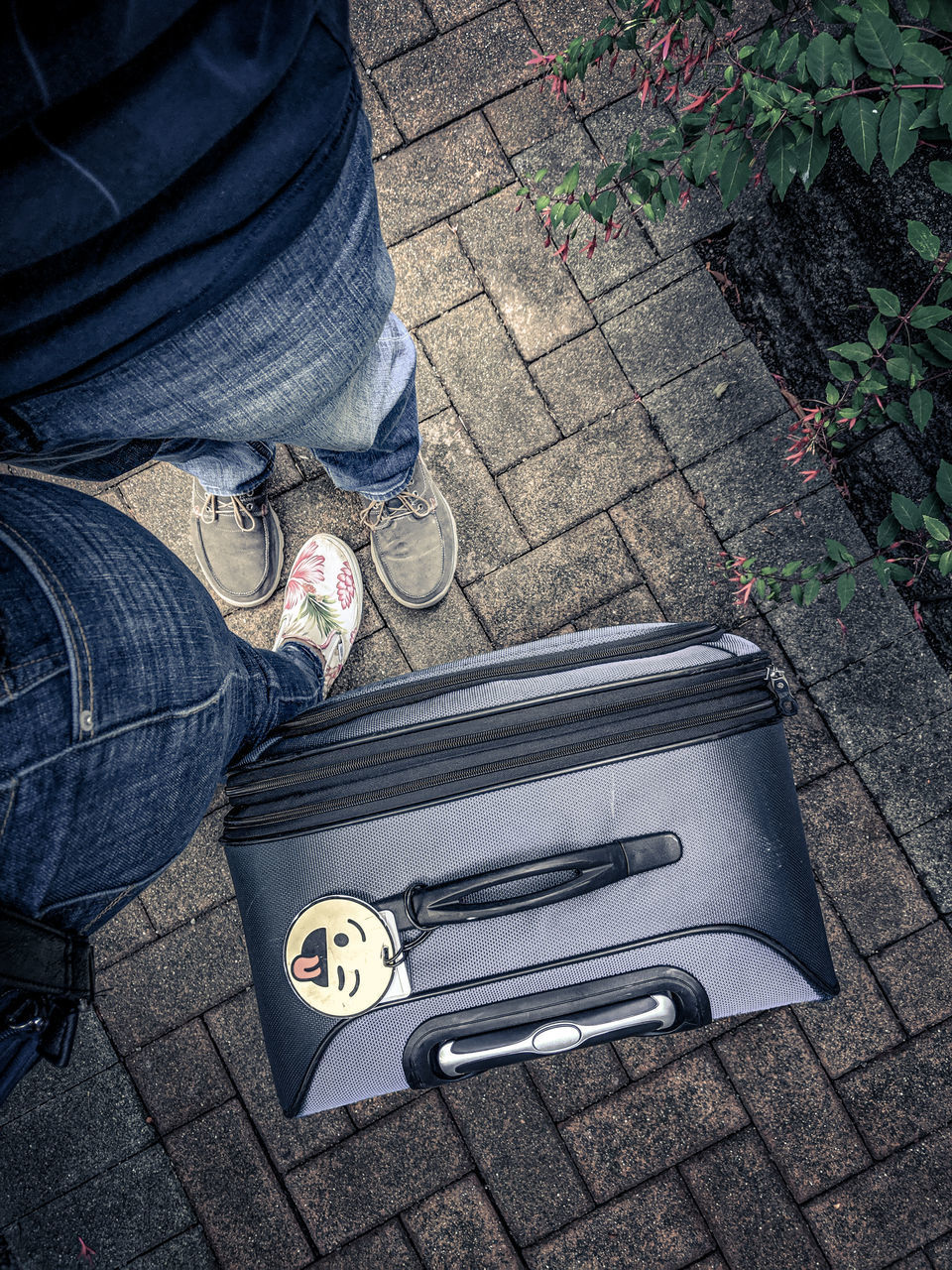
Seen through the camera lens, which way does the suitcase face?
facing away from the viewer
